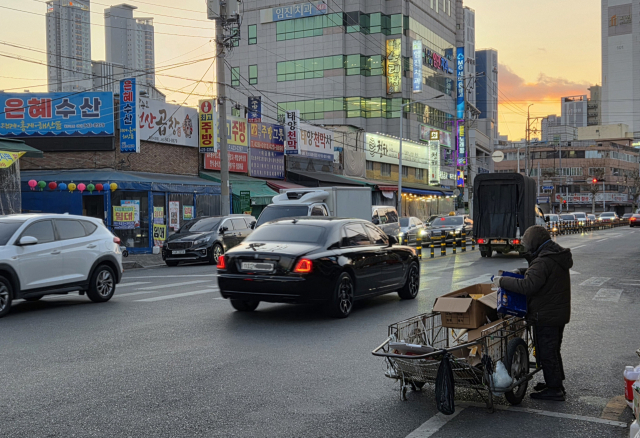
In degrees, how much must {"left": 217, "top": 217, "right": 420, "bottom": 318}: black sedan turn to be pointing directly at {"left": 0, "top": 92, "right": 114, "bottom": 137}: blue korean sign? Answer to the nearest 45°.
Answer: approximately 90° to its left

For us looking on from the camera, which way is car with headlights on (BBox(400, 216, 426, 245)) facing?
facing the viewer and to the left of the viewer

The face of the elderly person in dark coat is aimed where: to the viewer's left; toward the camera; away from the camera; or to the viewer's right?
to the viewer's left

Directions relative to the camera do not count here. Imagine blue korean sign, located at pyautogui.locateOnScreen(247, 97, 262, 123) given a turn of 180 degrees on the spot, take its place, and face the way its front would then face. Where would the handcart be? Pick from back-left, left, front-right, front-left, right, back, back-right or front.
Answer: back

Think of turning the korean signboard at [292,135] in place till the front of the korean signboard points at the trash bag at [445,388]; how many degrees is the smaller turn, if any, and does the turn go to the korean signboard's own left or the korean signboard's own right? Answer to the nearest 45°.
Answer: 0° — it already faces it

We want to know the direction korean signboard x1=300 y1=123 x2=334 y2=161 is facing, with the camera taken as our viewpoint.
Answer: facing the viewer and to the right of the viewer

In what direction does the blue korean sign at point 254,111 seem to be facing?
toward the camera

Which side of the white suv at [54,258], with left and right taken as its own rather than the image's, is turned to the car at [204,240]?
back

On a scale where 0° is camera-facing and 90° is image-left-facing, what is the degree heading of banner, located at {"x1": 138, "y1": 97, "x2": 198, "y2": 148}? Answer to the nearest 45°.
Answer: approximately 315°

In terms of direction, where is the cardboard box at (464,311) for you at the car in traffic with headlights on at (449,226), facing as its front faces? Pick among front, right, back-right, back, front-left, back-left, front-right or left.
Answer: front-left

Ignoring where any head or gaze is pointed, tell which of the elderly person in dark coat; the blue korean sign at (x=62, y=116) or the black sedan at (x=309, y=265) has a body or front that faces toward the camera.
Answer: the blue korean sign

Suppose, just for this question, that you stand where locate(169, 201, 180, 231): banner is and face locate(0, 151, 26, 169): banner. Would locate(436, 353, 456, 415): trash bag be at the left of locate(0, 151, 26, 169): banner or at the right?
left

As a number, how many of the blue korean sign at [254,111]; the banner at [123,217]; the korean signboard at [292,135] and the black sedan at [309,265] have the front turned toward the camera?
3

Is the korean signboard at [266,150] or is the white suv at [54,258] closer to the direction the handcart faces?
the white suv
